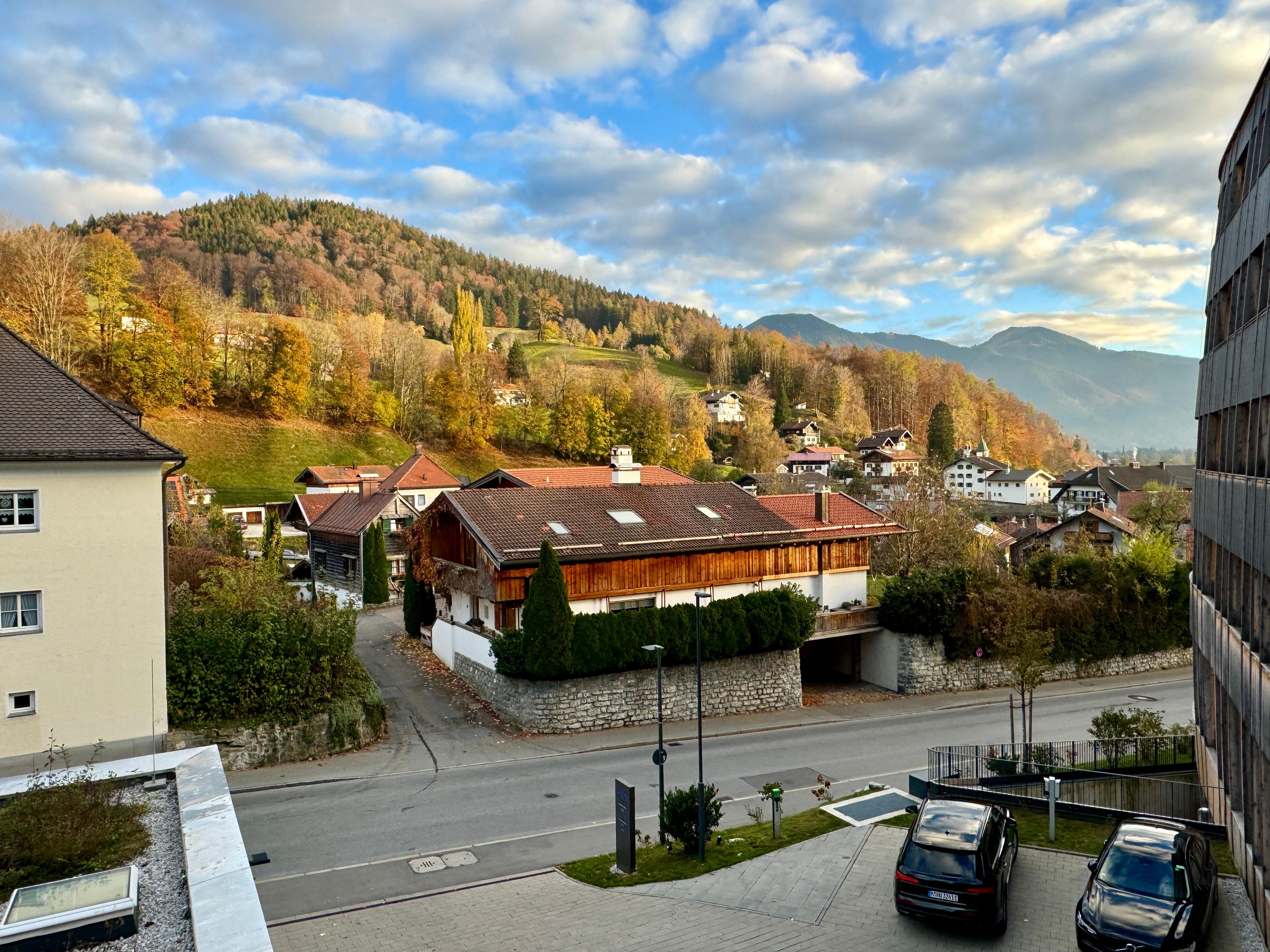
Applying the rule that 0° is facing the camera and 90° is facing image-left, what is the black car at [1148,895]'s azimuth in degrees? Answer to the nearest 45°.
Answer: approximately 45°

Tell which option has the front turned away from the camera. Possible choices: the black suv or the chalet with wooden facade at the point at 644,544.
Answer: the black suv

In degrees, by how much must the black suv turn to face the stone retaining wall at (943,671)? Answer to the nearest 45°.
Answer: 0° — it already faces it

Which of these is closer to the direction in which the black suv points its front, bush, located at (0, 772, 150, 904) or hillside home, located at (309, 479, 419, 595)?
the hillside home

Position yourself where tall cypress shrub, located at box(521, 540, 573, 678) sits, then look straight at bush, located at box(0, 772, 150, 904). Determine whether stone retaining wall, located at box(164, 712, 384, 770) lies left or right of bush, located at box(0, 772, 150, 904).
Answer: right

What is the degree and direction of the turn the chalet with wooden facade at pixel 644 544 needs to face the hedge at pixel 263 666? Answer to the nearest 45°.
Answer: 0° — it already faces it

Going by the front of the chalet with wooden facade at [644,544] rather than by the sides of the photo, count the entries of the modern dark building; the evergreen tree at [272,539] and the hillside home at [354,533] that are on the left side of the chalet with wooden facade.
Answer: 1

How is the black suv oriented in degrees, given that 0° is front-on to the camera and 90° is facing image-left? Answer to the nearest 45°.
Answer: approximately 180°

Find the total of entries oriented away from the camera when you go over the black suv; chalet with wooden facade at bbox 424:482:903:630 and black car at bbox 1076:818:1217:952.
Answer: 1

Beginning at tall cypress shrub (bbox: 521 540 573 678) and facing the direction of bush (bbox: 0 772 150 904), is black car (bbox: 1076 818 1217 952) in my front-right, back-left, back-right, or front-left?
front-left

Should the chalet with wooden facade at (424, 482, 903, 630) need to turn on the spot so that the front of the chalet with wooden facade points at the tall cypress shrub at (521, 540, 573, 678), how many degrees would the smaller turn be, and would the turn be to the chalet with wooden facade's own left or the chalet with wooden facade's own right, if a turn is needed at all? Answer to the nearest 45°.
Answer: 0° — it already faces it

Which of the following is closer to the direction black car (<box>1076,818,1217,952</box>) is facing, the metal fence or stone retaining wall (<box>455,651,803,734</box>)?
the stone retaining wall

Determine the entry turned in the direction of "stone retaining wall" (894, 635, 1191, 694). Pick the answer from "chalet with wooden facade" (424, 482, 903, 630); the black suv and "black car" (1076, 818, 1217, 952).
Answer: the black suv

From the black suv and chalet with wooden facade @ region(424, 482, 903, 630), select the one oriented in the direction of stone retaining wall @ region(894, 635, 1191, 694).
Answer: the black suv

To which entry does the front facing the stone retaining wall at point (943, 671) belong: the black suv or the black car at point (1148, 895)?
the black suv

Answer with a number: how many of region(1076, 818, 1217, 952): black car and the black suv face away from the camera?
1
